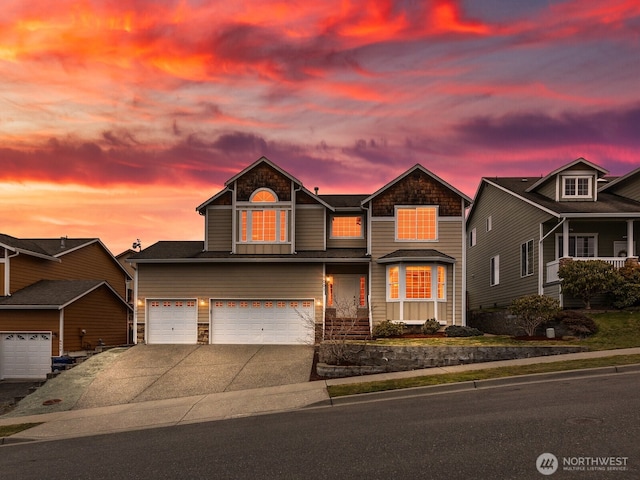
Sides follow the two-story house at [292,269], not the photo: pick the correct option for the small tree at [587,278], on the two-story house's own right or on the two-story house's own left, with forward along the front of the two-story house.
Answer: on the two-story house's own left

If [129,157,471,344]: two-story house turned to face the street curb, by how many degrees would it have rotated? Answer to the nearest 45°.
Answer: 0° — it already faces it

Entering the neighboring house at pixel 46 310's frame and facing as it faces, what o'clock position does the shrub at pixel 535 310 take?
The shrub is roughly at 9 o'clock from the neighboring house.

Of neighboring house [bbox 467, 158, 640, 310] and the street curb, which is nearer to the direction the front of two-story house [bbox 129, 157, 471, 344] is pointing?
the street curb

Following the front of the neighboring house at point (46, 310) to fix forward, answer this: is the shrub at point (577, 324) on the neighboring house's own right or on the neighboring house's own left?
on the neighboring house's own left

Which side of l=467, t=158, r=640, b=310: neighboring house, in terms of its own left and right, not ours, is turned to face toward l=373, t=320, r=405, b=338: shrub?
right

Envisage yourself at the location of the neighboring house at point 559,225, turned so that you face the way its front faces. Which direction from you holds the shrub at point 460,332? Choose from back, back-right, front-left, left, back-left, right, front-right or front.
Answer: right

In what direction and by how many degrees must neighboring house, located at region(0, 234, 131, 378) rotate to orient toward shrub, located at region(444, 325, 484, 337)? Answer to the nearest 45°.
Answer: approximately 90° to its left

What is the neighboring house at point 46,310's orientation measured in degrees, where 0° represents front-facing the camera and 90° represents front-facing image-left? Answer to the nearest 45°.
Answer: approximately 45°

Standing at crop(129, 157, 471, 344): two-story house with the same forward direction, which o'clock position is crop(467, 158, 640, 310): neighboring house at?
The neighboring house is roughly at 9 o'clock from the two-story house.

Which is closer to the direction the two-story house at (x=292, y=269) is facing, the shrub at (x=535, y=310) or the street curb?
the street curb

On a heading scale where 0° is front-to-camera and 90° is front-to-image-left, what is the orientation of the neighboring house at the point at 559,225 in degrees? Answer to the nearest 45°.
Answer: approximately 315°

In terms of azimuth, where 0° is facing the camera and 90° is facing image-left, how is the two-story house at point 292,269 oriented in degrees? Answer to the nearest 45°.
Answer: approximately 0°
